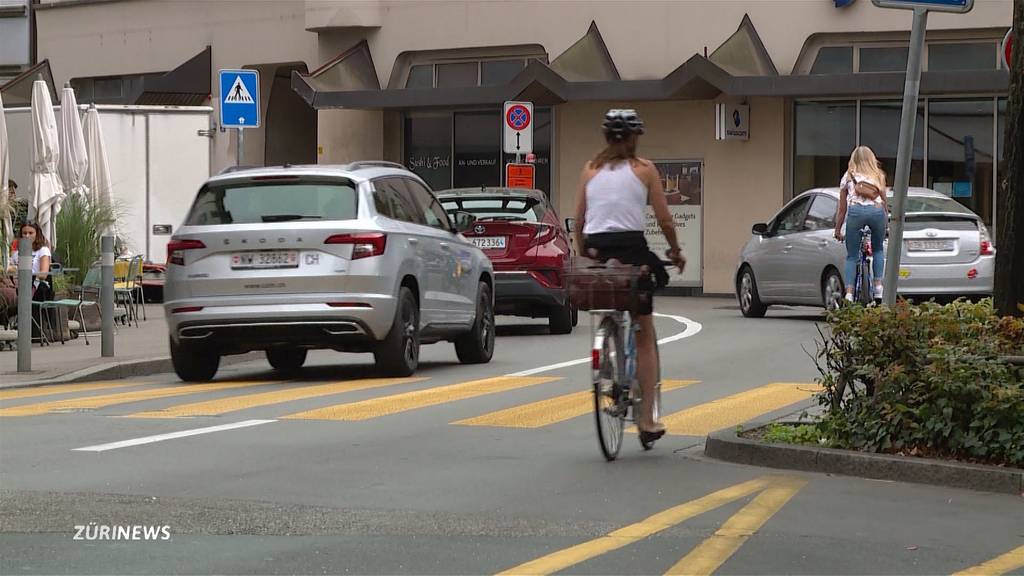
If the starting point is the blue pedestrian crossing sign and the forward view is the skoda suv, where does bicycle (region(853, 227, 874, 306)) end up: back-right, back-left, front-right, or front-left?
front-left

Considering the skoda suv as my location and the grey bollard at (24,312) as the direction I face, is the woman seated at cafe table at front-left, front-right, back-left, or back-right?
front-right

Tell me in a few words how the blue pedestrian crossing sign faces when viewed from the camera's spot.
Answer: facing the viewer

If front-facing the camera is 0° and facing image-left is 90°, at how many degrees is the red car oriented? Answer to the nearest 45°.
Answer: approximately 180°

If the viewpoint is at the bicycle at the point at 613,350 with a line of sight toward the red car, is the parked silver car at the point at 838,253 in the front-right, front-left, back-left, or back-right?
front-right

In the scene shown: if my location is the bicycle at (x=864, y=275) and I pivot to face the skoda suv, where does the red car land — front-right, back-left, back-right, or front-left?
front-right

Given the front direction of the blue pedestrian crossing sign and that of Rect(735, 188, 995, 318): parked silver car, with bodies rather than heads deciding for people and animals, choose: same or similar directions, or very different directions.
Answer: very different directions
